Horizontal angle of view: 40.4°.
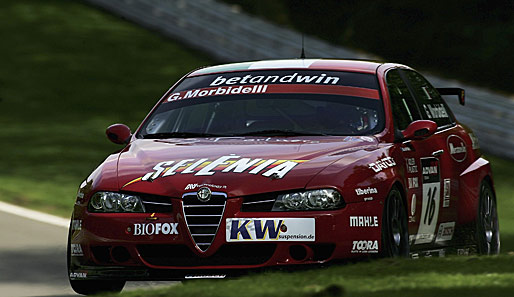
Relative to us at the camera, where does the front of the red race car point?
facing the viewer and to the left of the viewer
